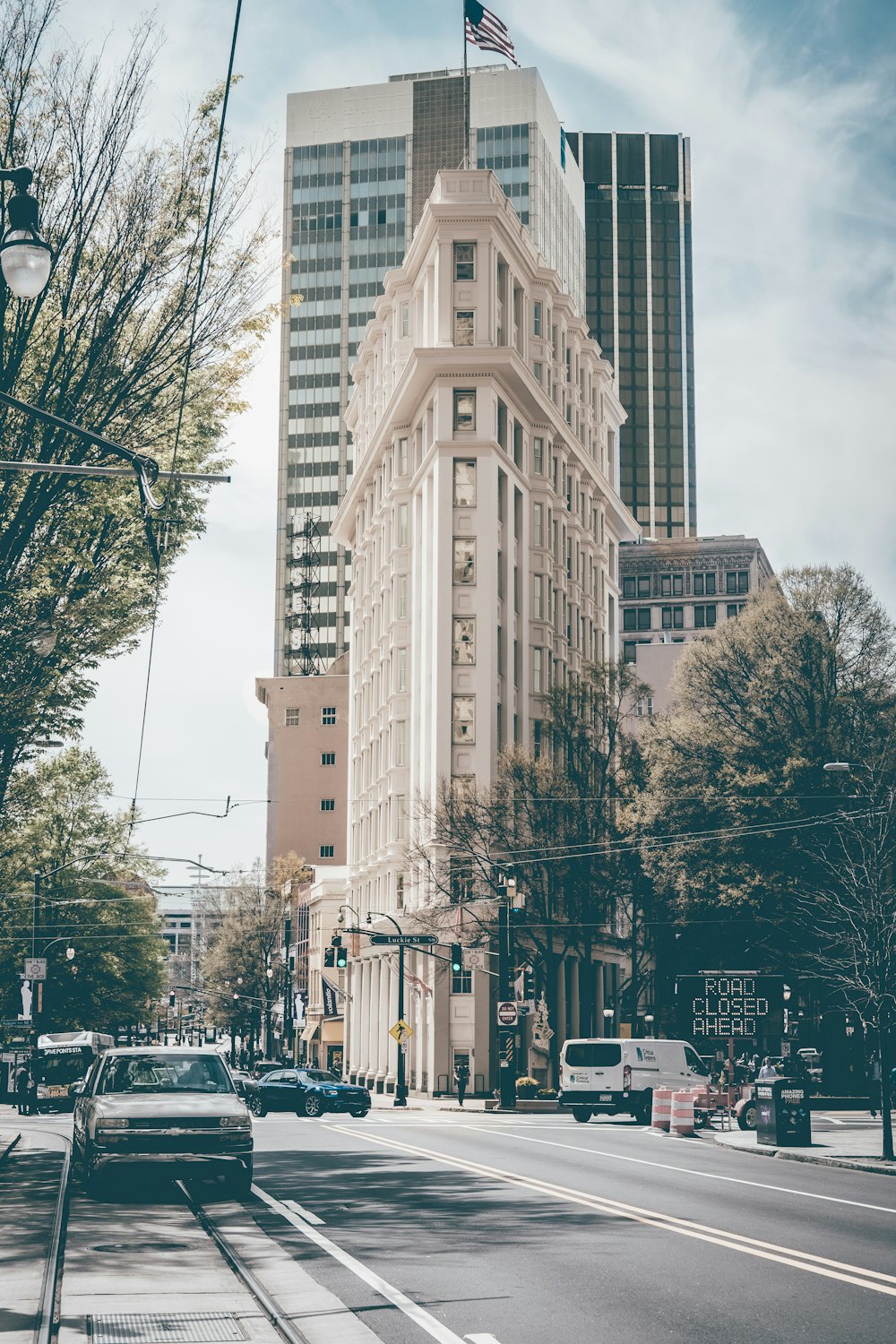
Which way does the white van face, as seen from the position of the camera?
facing away from the viewer and to the right of the viewer

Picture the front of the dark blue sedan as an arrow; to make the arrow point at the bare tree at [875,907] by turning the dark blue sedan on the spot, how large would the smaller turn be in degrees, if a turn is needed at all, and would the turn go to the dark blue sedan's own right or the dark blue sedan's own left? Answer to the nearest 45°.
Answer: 0° — it already faces it

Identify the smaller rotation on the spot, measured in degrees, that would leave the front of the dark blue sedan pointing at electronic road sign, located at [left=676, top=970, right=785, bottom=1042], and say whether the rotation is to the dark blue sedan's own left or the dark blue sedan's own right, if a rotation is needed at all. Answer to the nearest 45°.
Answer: approximately 45° to the dark blue sedan's own left

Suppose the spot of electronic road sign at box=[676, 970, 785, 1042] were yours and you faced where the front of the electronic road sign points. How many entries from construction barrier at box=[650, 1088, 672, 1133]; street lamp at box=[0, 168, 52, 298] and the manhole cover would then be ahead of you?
3

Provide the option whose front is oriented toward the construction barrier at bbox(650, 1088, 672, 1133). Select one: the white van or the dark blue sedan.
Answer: the dark blue sedan

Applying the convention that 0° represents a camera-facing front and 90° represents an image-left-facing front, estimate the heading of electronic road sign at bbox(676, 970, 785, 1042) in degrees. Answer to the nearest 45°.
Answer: approximately 0°

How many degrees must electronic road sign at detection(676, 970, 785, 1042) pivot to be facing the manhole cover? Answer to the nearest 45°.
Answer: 0° — it already faces it

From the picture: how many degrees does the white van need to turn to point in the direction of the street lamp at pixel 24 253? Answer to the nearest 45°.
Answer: approximately 135° to its right

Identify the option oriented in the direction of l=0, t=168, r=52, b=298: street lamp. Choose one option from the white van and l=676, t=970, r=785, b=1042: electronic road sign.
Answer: the electronic road sign

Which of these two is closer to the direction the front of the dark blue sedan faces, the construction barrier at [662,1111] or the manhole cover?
the construction barrier

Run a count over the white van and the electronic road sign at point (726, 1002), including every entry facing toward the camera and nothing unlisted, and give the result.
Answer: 1
